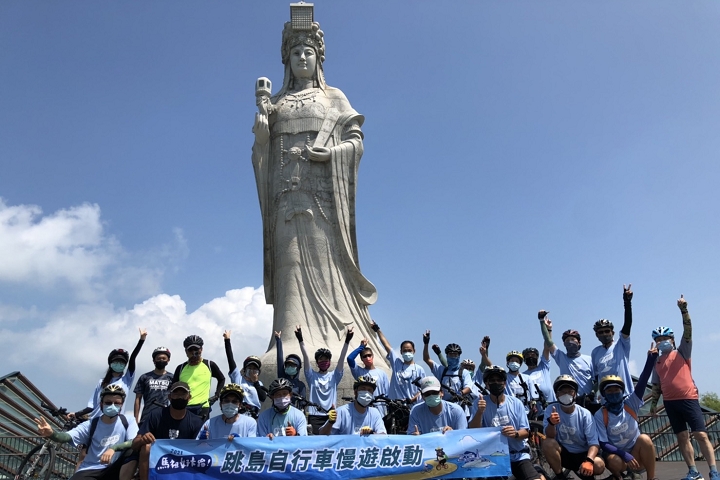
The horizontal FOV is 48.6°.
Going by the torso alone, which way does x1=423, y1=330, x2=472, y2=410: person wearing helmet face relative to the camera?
toward the camera

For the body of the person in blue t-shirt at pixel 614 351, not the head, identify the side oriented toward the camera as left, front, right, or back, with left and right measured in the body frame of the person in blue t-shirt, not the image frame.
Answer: front

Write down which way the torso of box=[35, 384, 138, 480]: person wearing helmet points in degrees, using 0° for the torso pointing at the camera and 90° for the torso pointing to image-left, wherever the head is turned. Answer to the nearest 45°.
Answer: approximately 0°

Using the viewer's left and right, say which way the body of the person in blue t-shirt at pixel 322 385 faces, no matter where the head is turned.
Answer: facing the viewer

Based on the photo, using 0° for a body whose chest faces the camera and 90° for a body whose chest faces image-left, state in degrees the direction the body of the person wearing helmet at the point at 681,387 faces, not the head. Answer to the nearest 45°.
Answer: approximately 0°

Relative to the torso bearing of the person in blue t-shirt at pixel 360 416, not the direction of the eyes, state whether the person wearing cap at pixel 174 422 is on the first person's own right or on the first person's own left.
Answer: on the first person's own right

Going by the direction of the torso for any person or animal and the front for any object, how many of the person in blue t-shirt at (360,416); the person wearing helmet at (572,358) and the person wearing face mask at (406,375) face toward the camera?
3
